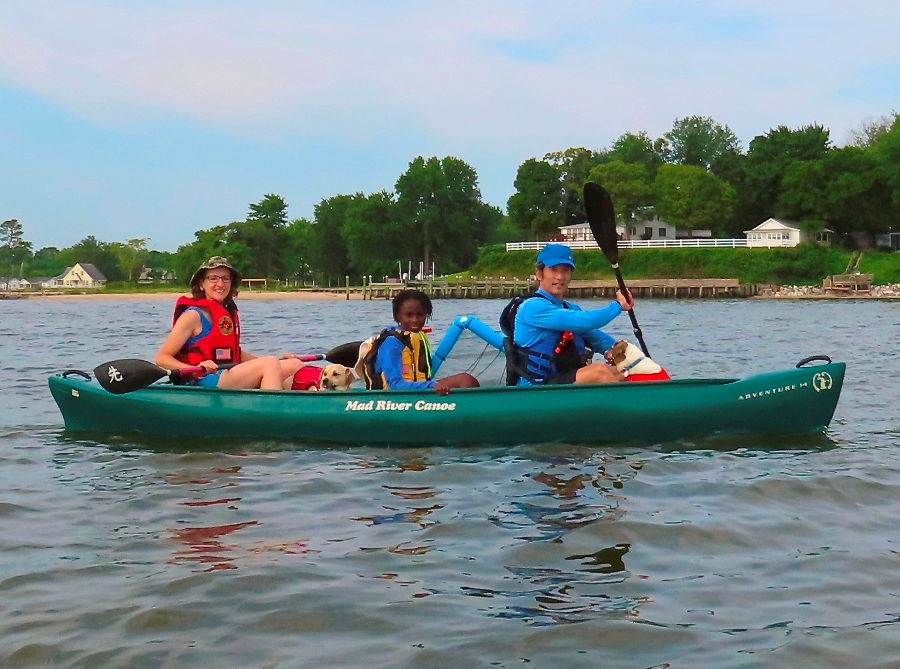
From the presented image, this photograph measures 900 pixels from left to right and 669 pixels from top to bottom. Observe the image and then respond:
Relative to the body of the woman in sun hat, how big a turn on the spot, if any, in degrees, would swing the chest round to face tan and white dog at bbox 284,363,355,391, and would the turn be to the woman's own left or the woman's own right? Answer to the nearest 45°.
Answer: approximately 45° to the woman's own left

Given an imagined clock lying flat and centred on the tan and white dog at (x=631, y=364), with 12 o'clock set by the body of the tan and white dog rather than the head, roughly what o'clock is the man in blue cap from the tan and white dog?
The man in blue cap is roughly at 11 o'clock from the tan and white dog.

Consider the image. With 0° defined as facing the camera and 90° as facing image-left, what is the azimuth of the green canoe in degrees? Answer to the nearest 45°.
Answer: approximately 270°

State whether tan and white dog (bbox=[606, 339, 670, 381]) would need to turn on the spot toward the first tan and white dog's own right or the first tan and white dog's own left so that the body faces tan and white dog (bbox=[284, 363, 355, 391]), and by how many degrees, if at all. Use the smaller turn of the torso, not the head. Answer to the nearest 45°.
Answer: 0° — it already faces it

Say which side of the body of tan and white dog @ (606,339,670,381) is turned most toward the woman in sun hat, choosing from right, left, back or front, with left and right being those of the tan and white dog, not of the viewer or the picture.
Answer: front

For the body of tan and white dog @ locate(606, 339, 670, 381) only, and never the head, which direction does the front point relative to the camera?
to the viewer's left

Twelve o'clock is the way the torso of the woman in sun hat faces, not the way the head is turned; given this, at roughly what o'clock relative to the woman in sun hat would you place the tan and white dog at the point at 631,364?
The tan and white dog is roughly at 11 o'clock from the woman in sun hat.

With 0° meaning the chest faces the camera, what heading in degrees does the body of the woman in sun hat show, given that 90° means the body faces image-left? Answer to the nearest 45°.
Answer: approximately 315°
